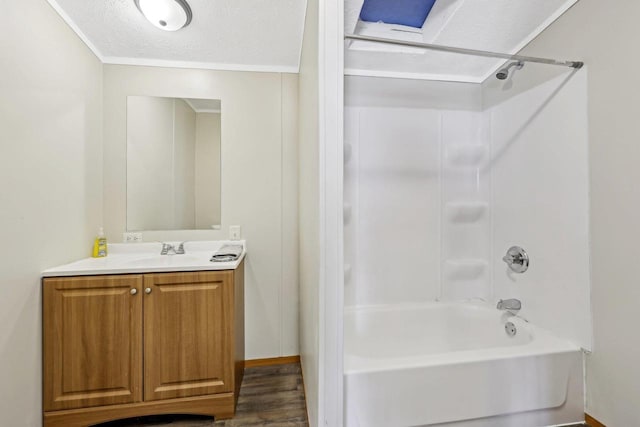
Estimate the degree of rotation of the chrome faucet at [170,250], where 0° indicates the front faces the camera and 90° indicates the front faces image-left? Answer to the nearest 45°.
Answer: approximately 0°

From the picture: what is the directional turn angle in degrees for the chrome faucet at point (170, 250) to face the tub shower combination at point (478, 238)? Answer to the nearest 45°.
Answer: approximately 45° to its left

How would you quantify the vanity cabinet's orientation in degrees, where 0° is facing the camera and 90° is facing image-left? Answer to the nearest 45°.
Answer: approximately 0°

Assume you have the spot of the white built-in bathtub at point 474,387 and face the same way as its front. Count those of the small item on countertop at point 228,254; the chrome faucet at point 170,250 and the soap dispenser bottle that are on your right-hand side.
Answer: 3

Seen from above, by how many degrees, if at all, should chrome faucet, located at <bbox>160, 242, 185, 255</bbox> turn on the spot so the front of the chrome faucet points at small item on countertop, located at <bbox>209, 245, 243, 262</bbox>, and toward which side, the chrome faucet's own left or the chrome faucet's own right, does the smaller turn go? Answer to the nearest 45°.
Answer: approximately 45° to the chrome faucet's own left

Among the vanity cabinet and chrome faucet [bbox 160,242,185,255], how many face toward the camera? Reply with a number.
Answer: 2

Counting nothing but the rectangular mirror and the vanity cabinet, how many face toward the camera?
2
